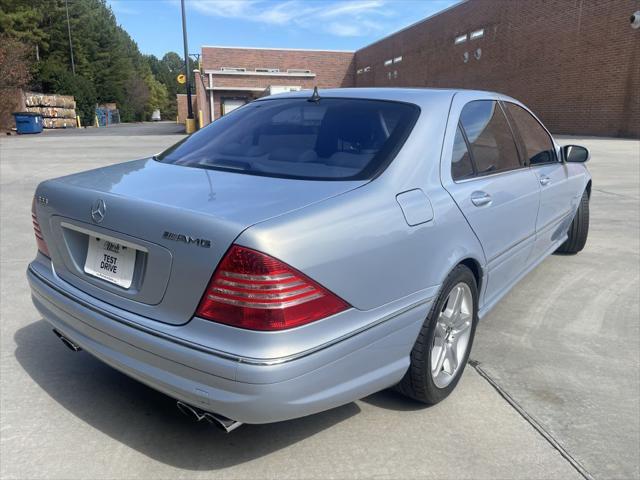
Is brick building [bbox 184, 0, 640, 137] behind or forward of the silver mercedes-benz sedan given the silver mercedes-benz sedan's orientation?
forward

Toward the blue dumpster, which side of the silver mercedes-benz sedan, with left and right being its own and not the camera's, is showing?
left

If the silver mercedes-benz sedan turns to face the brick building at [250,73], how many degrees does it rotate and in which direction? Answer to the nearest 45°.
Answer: approximately 45° to its left

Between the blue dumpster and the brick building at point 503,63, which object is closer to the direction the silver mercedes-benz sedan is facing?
the brick building

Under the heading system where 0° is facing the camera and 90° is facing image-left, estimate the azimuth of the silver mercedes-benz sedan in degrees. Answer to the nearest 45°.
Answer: approximately 225°
